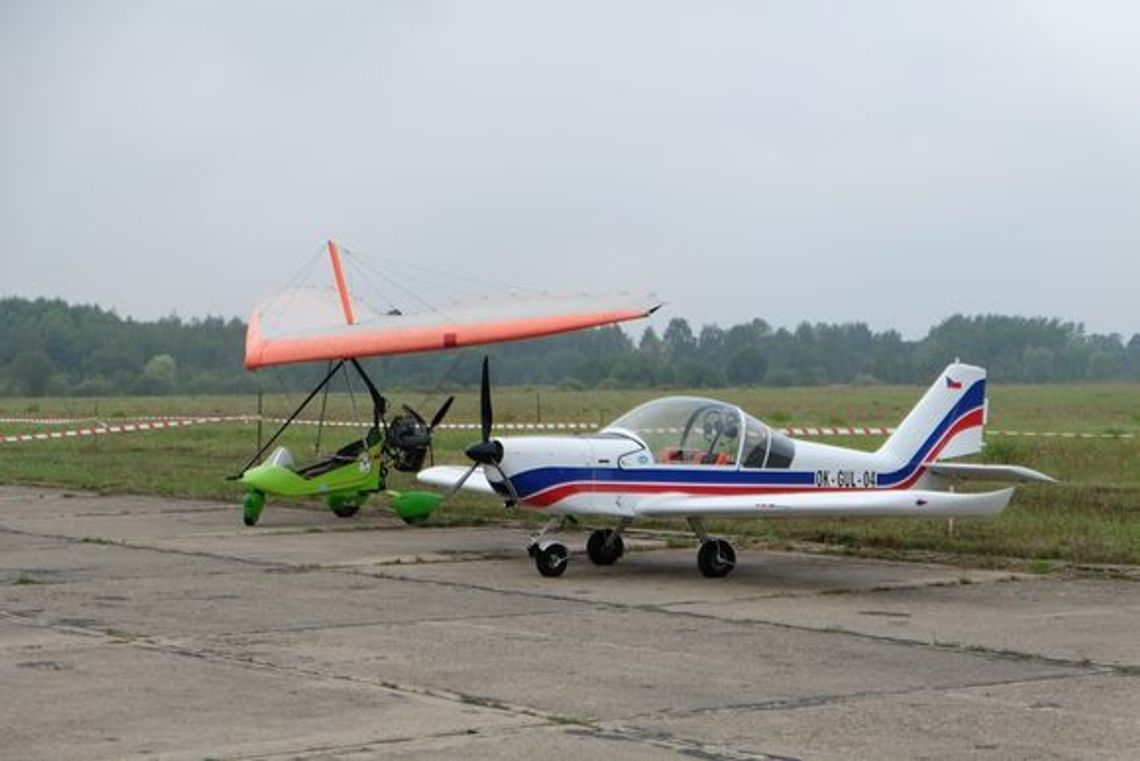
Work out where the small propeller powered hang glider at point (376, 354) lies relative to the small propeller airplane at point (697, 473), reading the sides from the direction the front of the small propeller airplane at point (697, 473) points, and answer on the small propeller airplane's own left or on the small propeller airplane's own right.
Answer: on the small propeller airplane's own right

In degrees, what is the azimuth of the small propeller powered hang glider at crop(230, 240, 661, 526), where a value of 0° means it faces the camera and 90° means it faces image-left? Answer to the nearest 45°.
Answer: approximately 45°

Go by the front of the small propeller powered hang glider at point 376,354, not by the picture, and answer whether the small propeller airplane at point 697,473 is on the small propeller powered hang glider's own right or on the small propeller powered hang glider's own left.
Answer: on the small propeller powered hang glider's own left

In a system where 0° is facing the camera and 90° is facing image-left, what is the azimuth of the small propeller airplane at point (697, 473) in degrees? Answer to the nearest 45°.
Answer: approximately 45°
